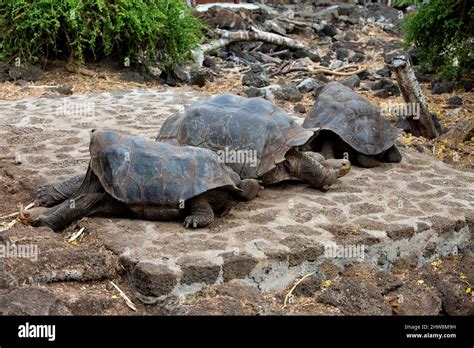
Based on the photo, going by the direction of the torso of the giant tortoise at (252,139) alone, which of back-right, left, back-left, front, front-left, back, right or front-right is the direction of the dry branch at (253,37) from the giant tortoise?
back-left

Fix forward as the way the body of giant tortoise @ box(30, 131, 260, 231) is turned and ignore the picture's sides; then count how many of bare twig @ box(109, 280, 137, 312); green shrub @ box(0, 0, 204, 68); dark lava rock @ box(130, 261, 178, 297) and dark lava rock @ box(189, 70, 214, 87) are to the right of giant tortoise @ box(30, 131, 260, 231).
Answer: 2

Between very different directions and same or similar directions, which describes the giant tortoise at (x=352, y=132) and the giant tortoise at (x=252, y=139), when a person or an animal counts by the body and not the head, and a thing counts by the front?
very different directions

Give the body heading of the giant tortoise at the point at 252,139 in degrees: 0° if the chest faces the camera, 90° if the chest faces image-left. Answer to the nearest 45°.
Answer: approximately 315°
